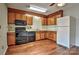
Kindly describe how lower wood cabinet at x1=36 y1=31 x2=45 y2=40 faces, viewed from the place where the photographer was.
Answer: facing the viewer and to the right of the viewer

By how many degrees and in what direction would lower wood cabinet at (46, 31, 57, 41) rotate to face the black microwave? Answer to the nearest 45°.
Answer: approximately 45° to its right

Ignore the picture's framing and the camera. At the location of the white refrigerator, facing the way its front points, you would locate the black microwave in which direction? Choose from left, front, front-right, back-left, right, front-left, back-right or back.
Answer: front-right

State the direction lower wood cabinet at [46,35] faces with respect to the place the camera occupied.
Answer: facing the viewer

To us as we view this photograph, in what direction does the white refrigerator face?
facing the viewer and to the left of the viewer

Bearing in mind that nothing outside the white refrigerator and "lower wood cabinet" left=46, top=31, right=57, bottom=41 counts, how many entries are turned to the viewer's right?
0

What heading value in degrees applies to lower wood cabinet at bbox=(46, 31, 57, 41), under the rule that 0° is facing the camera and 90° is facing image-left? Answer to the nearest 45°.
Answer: approximately 45°
